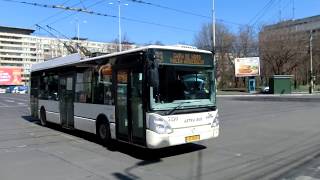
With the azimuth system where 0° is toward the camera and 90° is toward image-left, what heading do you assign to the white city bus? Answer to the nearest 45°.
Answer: approximately 315°
